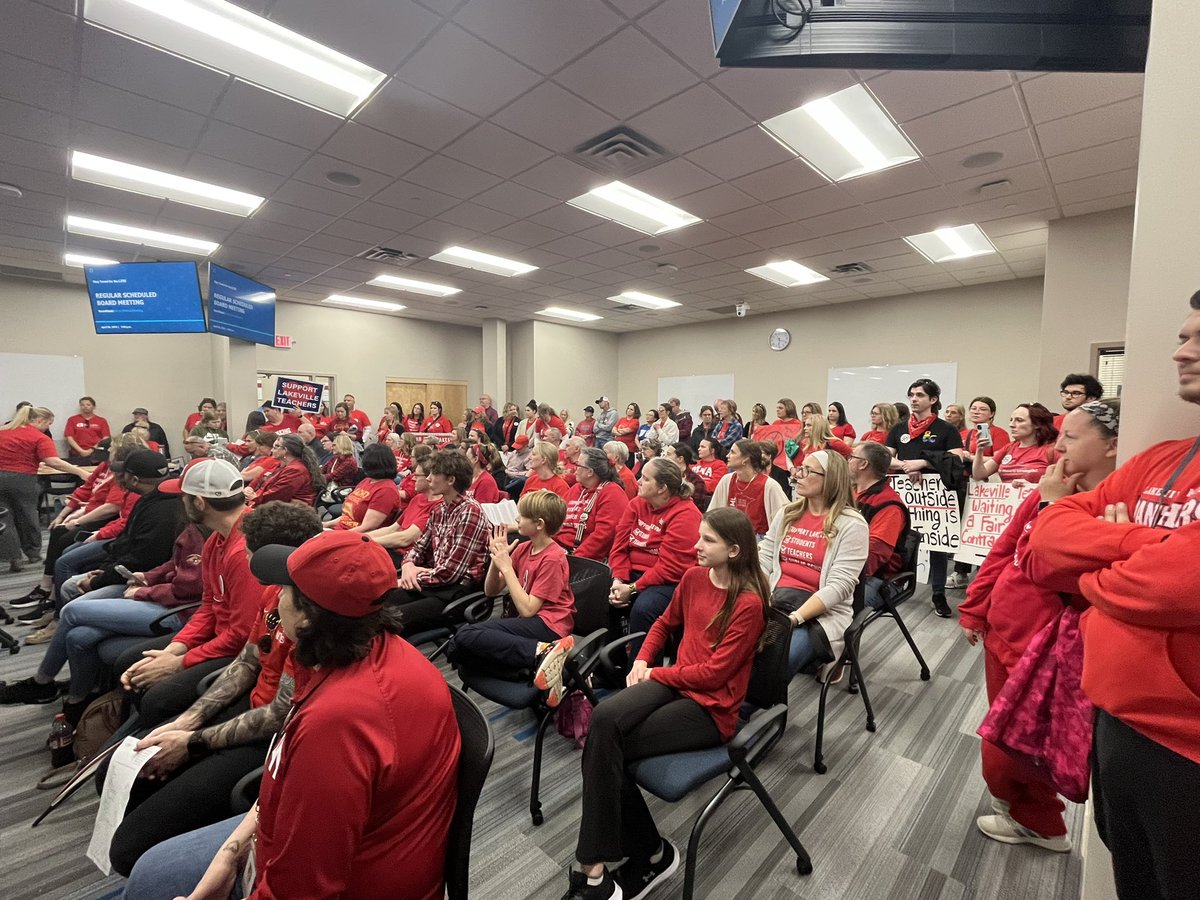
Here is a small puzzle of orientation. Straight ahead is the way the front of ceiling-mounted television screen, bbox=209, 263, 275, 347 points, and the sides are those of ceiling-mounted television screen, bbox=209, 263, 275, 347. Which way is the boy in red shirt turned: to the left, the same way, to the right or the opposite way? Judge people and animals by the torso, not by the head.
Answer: the opposite way

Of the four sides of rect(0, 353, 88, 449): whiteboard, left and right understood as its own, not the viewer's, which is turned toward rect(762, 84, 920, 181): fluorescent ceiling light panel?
front

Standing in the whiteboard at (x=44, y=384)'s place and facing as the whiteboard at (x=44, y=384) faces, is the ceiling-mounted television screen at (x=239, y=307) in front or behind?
in front

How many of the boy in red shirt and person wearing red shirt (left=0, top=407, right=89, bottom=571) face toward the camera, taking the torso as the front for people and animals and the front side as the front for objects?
0

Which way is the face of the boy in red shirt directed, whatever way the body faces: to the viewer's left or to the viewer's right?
to the viewer's left

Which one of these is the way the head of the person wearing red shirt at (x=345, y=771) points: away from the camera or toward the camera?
away from the camera

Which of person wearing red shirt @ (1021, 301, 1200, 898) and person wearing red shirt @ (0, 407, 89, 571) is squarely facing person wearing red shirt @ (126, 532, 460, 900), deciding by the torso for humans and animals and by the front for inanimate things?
person wearing red shirt @ (1021, 301, 1200, 898)

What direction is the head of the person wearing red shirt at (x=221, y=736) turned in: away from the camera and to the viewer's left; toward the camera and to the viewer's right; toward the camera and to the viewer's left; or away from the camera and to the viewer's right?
away from the camera and to the viewer's left

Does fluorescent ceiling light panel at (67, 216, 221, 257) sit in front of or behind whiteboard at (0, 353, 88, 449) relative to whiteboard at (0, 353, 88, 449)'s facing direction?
in front

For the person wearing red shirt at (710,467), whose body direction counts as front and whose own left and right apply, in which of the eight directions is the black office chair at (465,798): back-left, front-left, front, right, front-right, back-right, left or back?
front-left

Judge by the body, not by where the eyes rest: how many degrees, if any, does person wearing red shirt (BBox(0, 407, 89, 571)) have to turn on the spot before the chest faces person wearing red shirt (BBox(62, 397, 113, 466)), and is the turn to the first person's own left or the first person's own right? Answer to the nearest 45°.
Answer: approximately 45° to the first person's own left

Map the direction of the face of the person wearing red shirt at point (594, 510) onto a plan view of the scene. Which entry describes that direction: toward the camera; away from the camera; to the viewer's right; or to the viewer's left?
to the viewer's left

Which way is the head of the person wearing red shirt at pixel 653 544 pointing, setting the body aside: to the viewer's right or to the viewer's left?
to the viewer's left

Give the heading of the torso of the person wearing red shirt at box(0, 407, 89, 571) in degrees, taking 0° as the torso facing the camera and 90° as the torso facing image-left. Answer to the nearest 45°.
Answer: approximately 225°

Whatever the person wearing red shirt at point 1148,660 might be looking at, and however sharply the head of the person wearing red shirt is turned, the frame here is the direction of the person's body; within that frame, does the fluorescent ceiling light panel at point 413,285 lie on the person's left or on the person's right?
on the person's right

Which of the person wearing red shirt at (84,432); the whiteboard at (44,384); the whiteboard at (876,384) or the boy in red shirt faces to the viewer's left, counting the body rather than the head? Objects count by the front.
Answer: the boy in red shirt

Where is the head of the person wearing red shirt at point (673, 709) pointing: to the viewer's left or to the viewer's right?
to the viewer's left
